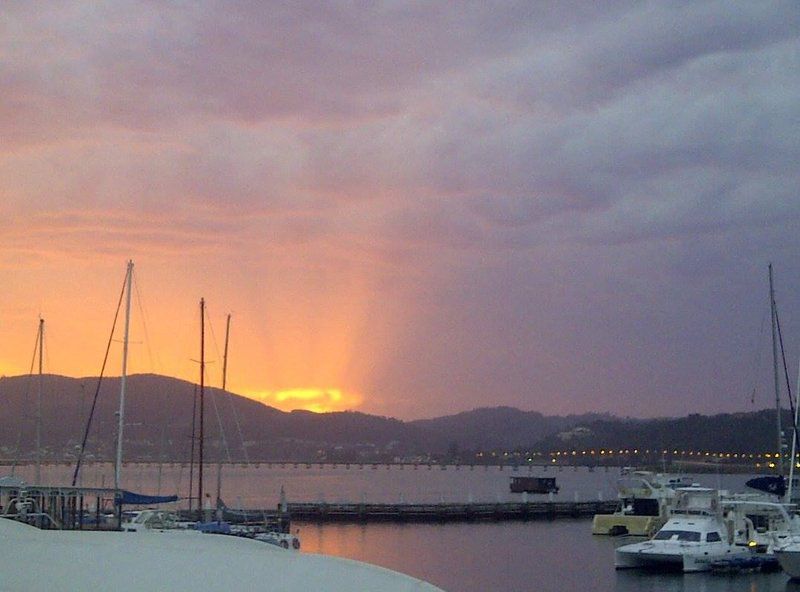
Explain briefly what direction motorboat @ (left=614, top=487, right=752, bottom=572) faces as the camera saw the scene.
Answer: facing the viewer and to the left of the viewer

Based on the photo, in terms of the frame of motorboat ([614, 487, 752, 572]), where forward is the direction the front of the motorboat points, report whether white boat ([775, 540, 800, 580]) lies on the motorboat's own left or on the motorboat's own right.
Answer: on the motorboat's own left
